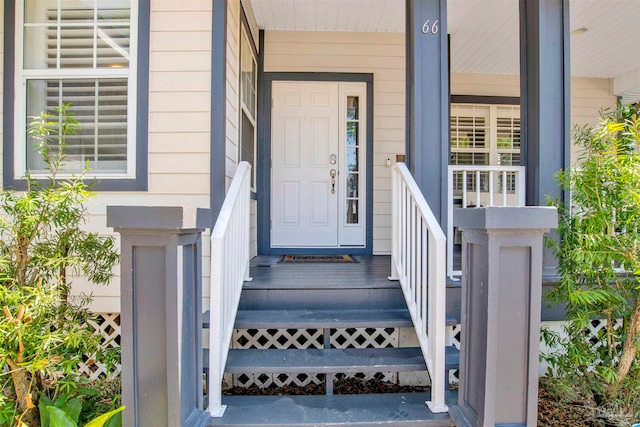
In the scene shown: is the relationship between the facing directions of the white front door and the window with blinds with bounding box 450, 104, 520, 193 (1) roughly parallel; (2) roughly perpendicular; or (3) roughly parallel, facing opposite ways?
roughly parallel

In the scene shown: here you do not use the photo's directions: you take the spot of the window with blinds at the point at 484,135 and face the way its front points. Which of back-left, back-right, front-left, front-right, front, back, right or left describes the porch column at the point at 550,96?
front

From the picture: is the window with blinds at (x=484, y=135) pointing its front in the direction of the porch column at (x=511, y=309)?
yes

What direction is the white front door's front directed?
toward the camera

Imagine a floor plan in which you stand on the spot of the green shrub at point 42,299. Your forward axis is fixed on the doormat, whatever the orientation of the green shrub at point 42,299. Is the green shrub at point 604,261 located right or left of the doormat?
right

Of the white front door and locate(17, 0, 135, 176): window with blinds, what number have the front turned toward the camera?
2

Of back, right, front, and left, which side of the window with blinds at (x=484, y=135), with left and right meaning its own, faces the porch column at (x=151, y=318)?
front

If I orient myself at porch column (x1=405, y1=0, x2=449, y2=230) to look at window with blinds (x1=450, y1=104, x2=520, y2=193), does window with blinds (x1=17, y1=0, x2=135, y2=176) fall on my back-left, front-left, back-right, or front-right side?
back-left

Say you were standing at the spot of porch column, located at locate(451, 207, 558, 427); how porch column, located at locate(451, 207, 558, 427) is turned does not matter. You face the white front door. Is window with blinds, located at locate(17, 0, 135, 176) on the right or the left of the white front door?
left

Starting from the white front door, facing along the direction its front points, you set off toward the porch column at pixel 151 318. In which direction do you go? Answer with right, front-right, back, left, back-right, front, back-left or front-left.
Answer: front

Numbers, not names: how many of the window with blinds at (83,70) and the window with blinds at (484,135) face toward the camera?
2

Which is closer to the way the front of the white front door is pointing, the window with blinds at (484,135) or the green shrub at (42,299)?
the green shrub

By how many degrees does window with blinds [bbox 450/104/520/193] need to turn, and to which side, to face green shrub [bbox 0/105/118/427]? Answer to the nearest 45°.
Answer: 0° — it already faces it

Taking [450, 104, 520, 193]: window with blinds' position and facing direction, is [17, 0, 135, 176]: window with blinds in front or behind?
in front

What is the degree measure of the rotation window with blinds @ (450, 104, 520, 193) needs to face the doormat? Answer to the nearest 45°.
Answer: approximately 45° to its right

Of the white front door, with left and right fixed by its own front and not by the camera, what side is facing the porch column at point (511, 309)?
front

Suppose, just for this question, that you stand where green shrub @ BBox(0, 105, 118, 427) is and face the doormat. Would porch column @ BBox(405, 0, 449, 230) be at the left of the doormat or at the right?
right

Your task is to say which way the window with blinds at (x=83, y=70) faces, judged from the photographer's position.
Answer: facing the viewer

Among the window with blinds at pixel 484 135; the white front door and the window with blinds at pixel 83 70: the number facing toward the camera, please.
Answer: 3
